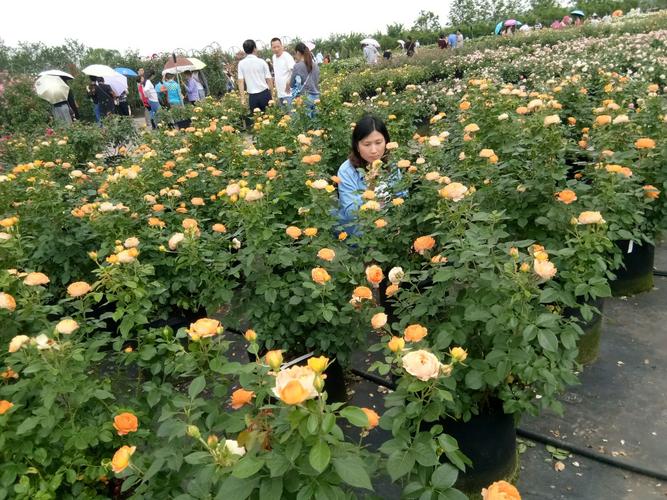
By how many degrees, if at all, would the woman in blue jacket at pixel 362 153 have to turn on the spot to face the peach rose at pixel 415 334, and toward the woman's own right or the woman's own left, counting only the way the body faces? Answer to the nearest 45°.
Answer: approximately 45° to the woman's own right

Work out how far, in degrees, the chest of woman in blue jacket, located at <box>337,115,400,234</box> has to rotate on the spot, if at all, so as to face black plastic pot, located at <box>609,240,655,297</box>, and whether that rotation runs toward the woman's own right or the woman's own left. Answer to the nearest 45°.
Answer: approximately 45° to the woman's own left

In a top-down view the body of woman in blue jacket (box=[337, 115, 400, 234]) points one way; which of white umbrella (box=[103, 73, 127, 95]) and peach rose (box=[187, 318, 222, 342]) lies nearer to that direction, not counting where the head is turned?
the peach rose

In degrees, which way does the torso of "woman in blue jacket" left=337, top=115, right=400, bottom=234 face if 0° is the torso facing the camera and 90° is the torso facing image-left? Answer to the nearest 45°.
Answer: approximately 315°

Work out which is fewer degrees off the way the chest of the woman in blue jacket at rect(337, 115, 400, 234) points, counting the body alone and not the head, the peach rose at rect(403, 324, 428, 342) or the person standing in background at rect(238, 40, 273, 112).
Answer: the peach rose

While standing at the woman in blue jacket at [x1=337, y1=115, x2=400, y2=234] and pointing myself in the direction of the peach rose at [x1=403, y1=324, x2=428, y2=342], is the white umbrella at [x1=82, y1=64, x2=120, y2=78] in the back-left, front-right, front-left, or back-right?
back-right

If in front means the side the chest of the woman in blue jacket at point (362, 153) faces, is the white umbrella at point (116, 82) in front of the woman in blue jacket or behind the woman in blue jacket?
behind

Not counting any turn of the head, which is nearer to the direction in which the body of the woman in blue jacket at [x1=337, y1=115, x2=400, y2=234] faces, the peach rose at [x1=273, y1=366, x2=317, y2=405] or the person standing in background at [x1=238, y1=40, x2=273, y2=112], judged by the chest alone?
the peach rose

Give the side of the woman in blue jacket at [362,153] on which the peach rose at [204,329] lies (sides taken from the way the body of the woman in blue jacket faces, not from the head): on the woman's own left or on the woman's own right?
on the woman's own right

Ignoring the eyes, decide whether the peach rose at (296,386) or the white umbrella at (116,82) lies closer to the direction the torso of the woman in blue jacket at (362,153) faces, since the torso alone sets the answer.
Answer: the peach rose

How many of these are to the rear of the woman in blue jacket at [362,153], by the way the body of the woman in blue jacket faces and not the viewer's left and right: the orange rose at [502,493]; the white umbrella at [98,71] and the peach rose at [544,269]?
1
